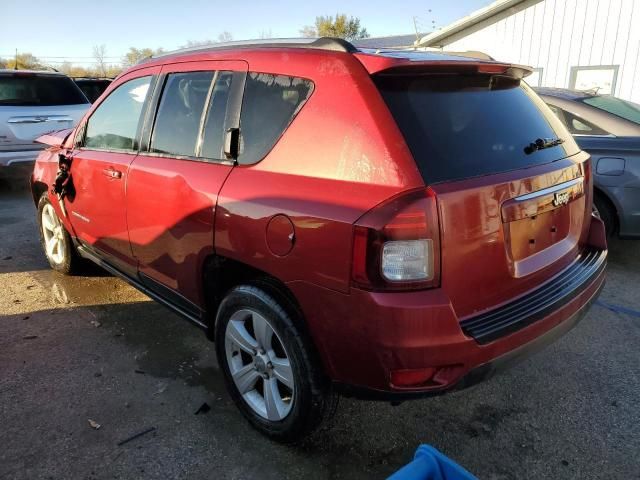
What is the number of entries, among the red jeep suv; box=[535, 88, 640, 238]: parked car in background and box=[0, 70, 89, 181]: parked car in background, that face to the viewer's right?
0

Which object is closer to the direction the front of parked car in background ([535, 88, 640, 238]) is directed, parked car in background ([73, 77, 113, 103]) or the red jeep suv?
the parked car in background

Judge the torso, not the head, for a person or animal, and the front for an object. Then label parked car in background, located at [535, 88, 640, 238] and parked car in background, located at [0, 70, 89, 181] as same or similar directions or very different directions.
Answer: same or similar directions

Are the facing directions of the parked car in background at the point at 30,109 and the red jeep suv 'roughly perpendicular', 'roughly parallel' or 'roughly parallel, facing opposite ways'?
roughly parallel

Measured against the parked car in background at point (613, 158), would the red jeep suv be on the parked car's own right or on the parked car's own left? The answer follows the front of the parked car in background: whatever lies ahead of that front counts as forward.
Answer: on the parked car's own left

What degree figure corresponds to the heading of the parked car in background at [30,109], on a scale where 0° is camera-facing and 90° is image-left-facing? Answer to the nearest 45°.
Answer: approximately 180°

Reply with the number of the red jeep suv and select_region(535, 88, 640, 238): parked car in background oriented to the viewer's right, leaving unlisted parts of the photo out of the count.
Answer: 0

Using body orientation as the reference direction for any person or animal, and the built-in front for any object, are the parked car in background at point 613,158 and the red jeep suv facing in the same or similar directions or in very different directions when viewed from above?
same or similar directions

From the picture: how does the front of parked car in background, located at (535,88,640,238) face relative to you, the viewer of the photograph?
facing away from the viewer and to the left of the viewer

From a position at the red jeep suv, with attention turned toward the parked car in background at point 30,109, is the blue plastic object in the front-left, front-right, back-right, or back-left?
back-left

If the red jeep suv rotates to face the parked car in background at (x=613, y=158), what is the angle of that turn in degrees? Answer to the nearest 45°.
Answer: approximately 90° to its right

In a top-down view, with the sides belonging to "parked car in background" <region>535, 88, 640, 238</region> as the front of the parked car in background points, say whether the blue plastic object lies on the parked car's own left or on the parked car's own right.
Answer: on the parked car's own left

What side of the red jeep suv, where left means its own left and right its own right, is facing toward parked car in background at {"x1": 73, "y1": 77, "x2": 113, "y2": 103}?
front

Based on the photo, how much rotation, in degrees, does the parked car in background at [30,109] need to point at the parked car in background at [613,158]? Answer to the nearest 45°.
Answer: approximately 135° to its right

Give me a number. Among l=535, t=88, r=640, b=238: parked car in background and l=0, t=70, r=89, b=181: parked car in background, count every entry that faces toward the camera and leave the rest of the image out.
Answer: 0

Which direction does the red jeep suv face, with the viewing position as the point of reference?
facing away from the viewer and to the left of the viewer
